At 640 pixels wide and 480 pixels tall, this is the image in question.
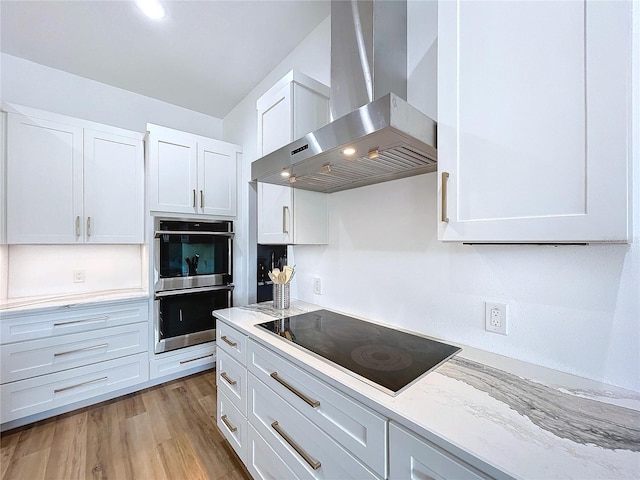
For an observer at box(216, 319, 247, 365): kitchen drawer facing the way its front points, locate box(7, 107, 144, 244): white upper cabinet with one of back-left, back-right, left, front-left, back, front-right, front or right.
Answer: right

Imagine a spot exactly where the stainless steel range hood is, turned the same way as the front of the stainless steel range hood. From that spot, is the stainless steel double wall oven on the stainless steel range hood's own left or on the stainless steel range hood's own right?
on the stainless steel range hood's own right

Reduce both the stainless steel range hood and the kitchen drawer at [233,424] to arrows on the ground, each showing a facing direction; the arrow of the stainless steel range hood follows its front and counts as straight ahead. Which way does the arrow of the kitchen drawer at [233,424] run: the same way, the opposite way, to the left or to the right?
the same way

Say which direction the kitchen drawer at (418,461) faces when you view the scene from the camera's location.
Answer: facing the viewer and to the left of the viewer

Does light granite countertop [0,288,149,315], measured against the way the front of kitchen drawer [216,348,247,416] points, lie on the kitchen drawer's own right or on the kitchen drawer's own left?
on the kitchen drawer's own right

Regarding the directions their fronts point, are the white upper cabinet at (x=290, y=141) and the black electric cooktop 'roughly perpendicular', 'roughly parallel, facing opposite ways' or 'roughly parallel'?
roughly parallel

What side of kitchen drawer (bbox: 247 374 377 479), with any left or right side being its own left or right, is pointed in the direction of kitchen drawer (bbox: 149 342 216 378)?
right

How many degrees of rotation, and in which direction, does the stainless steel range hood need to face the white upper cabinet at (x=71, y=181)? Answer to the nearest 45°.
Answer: approximately 45° to its right

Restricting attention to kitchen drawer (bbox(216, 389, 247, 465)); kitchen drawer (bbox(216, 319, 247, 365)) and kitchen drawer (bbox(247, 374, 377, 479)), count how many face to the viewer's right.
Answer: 0

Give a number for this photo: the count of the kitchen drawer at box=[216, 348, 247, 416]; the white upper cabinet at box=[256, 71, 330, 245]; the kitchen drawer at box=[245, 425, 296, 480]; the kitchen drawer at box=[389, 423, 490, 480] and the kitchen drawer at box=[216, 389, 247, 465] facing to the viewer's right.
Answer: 0
